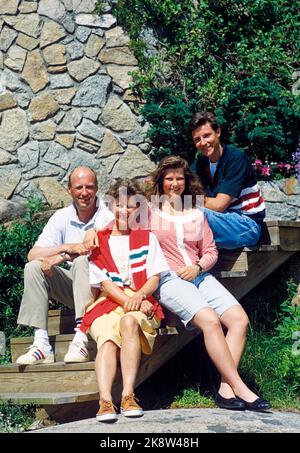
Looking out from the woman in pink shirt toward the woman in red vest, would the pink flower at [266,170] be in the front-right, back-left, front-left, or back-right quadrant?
back-right

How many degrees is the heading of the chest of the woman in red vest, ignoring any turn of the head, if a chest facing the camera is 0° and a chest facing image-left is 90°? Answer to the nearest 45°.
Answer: approximately 0°

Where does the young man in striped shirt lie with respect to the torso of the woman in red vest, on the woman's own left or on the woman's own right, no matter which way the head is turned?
on the woman's own left

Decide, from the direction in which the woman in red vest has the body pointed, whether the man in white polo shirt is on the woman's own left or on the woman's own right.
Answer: on the woman's own right

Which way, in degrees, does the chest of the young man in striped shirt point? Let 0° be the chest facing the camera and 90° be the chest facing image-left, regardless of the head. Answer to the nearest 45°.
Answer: approximately 45°

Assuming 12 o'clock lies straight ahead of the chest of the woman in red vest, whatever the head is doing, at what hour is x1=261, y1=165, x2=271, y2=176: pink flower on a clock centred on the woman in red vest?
The pink flower is roughly at 7 o'clock from the woman in red vest.

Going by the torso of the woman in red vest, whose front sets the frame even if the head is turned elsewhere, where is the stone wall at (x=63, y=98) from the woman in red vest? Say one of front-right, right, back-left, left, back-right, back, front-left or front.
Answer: back

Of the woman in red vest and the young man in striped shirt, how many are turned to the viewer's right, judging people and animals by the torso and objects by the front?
0
